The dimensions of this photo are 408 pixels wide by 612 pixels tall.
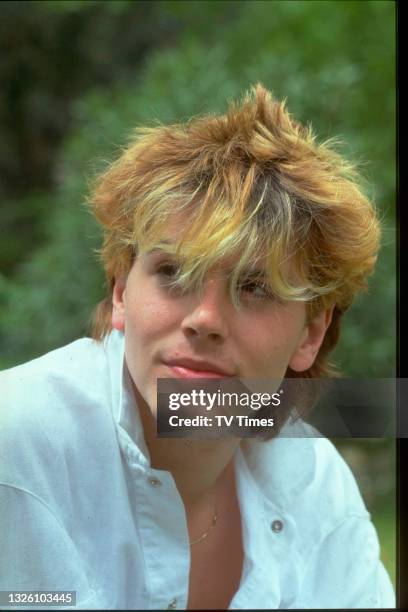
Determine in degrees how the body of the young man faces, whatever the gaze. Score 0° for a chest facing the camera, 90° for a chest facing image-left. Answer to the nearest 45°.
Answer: approximately 0°
